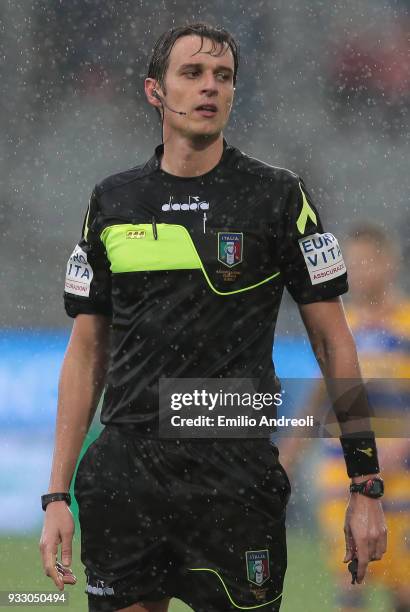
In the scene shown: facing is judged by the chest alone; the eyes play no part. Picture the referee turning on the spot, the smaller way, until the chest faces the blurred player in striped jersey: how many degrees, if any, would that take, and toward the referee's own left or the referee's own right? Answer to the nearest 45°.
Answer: approximately 180°

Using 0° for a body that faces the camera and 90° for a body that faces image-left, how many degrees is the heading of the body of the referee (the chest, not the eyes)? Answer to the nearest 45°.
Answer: approximately 0°
